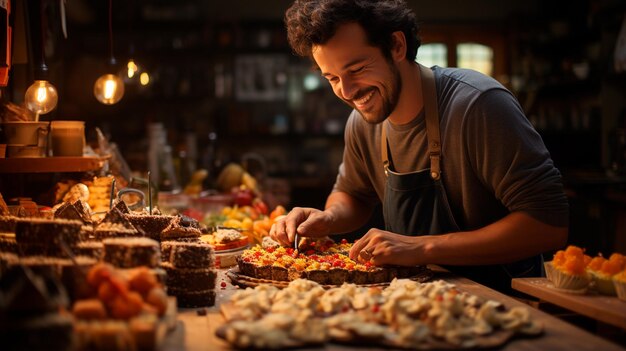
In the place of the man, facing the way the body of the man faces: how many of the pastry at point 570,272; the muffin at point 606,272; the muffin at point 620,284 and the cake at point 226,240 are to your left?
3

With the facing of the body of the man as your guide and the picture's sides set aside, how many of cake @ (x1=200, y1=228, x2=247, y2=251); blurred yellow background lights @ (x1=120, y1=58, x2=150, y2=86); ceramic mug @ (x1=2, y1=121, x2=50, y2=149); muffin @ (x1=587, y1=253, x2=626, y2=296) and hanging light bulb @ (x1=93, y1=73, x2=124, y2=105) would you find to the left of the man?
1

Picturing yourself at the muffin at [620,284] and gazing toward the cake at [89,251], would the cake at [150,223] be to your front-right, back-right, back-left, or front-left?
front-right

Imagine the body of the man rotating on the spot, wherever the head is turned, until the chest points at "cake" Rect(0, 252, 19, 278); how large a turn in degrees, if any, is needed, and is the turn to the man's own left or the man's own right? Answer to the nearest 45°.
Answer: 0° — they already face it

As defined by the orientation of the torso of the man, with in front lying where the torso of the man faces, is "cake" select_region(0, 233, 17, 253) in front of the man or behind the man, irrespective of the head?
in front

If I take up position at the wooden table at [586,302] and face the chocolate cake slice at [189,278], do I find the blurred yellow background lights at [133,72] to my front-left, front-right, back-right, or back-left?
front-right

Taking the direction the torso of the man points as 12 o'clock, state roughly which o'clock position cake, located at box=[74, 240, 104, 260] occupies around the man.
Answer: The cake is roughly at 12 o'clock from the man.

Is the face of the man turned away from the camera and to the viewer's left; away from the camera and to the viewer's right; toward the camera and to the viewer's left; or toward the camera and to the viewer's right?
toward the camera and to the viewer's left

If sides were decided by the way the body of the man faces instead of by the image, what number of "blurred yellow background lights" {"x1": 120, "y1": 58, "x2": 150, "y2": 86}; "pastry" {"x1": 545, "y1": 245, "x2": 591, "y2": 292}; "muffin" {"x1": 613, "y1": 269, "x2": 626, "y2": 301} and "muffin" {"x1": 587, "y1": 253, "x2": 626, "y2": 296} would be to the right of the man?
1

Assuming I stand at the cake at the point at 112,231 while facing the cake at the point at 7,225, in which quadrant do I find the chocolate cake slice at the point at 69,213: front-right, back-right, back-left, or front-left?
front-right

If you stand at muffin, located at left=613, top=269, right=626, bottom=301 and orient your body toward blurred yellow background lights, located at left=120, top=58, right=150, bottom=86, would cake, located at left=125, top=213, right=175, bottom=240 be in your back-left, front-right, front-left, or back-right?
front-left

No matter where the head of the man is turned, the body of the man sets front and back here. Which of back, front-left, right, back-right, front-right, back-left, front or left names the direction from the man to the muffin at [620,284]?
left

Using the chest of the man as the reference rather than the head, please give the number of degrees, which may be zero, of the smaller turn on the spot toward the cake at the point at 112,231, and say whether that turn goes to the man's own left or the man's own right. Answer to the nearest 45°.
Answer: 0° — they already face it

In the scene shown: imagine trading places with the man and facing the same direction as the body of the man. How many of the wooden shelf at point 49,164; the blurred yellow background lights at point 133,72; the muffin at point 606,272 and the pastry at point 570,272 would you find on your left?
2

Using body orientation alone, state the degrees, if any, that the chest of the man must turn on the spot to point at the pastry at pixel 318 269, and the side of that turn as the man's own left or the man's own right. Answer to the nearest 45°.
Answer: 0° — they already face it

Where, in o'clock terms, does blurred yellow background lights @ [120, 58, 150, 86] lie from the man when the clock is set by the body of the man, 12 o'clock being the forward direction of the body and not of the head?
The blurred yellow background lights is roughly at 3 o'clock from the man.

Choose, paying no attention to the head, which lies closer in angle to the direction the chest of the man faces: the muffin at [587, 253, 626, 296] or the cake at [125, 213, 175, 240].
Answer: the cake

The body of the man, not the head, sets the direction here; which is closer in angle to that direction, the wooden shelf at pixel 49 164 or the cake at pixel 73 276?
the cake

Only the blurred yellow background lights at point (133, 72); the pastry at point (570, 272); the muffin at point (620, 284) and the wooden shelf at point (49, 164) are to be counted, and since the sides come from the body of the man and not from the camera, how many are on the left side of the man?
2

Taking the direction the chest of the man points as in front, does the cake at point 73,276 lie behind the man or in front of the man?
in front

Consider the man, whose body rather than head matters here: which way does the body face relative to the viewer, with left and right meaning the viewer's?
facing the viewer and to the left of the viewer

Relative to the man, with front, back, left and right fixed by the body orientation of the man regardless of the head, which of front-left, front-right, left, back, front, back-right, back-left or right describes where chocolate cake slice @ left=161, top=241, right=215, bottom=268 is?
front

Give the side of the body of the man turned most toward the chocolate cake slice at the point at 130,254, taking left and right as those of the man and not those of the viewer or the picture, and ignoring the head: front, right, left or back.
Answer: front

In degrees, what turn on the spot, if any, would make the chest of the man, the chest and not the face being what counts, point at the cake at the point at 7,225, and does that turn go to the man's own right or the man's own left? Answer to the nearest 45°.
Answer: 0° — they already face it
